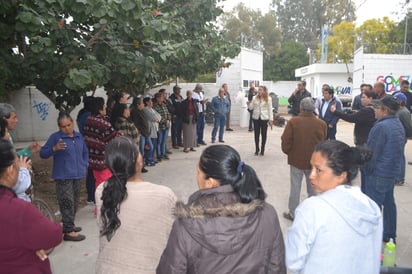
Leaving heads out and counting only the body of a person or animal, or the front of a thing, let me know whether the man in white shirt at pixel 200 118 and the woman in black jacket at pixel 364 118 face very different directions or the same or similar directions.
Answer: very different directions

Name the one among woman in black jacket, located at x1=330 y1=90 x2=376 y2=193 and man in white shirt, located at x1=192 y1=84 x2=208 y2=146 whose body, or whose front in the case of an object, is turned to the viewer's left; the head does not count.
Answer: the woman in black jacket

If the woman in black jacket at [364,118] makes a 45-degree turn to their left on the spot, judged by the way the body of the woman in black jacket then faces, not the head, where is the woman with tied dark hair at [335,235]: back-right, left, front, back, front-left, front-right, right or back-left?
front-left

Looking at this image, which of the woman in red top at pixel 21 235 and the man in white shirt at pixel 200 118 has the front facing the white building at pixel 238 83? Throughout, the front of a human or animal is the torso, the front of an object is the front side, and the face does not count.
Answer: the woman in red top

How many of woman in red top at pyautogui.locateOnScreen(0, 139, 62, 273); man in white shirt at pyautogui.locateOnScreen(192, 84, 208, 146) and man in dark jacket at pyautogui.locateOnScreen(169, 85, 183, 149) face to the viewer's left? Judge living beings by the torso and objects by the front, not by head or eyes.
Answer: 0

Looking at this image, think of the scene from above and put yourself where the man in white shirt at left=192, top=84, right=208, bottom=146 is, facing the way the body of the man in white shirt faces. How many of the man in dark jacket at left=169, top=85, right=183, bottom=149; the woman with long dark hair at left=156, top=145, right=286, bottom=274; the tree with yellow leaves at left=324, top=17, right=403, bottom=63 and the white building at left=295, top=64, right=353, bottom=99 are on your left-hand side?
2

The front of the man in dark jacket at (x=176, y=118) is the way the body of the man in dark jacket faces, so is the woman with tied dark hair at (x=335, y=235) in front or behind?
in front

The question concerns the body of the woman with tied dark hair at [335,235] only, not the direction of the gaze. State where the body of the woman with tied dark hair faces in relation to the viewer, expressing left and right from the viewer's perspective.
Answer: facing away from the viewer and to the left of the viewer

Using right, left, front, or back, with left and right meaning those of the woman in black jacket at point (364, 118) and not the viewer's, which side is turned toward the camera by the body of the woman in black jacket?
left

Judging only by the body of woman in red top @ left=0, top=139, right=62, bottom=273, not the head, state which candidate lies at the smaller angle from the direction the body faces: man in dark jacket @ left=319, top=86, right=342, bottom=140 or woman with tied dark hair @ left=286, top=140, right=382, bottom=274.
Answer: the man in dark jacket

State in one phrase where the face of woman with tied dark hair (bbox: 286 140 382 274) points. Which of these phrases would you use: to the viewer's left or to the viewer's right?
to the viewer's left

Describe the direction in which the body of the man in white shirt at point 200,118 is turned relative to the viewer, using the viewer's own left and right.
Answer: facing the viewer and to the right of the viewer

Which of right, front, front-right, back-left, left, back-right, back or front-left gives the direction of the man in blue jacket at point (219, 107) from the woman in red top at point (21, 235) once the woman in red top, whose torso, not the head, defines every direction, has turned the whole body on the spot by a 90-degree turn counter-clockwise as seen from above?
right

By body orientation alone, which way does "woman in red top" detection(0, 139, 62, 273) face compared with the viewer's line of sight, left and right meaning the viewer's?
facing away from the viewer and to the right of the viewer

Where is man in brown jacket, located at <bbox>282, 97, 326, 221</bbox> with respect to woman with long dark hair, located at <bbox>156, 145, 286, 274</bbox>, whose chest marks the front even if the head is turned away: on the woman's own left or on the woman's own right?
on the woman's own right

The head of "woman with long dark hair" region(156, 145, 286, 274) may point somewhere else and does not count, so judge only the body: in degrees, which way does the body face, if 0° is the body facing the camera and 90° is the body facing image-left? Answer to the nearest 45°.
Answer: approximately 135°

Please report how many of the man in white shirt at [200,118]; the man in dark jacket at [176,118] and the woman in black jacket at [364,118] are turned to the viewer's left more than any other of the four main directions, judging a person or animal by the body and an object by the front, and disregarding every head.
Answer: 1
